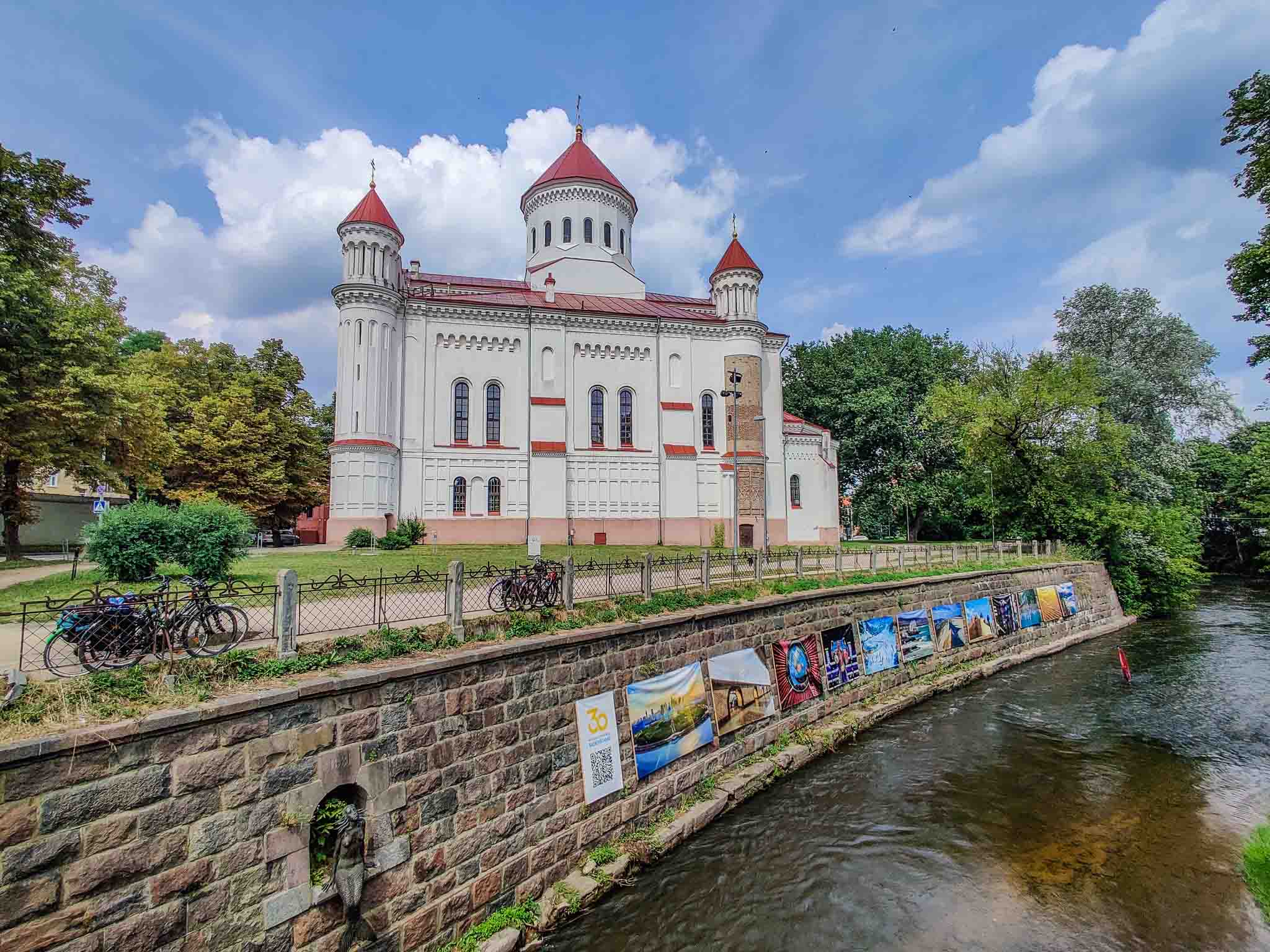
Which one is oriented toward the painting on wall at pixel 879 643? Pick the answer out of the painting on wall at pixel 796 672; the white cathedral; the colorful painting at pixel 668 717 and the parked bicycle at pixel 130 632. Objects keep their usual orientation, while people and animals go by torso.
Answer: the parked bicycle

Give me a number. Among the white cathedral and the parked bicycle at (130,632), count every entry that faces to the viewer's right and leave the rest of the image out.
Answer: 1

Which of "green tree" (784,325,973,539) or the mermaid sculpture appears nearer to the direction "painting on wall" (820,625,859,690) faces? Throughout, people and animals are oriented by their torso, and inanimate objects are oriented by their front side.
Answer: the mermaid sculpture

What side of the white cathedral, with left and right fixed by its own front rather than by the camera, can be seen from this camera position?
left

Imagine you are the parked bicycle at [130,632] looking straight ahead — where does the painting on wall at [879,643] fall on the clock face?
The painting on wall is roughly at 12 o'clock from the parked bicycle.

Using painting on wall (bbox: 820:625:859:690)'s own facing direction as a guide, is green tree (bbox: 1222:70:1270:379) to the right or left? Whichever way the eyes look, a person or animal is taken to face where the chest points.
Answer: on its left

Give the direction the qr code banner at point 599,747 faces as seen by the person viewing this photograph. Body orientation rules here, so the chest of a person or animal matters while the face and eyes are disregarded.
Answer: facing the viewer and to the right of the viewer

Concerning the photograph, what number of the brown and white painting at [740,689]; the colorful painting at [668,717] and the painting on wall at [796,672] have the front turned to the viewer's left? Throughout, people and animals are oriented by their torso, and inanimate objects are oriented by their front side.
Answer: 0

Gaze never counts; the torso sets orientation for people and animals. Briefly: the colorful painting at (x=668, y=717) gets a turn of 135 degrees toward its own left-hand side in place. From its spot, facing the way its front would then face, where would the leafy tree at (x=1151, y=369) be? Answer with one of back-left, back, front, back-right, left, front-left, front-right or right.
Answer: front-right

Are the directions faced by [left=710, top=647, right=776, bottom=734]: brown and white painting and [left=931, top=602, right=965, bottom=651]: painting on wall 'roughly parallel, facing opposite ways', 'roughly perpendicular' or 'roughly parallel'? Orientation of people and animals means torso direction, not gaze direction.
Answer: roughly parallel

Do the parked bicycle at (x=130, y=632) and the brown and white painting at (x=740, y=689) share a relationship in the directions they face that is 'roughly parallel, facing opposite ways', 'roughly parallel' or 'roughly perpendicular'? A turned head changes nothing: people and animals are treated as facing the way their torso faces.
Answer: roughly perpendicular

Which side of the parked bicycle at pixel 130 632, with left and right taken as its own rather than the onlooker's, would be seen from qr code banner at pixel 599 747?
front

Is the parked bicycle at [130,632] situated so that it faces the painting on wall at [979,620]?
yes

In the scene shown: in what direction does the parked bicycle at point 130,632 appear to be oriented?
to the viewer's right
